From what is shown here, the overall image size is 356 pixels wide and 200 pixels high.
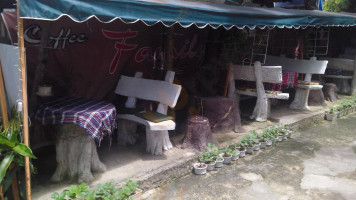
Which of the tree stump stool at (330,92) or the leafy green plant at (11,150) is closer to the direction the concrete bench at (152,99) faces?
the leafy green plant

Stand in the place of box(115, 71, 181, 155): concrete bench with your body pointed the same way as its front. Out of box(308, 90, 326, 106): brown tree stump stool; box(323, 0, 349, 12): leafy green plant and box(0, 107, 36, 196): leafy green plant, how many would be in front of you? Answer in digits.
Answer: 1

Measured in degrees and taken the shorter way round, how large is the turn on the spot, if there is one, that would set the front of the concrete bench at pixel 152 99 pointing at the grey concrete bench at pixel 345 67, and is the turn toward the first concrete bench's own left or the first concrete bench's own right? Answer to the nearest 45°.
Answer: approximately 180°

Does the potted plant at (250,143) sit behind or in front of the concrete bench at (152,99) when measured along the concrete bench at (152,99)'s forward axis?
behind

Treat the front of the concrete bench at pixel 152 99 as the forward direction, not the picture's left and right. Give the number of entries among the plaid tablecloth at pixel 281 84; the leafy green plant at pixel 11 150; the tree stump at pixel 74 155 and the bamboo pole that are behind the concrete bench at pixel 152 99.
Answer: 1

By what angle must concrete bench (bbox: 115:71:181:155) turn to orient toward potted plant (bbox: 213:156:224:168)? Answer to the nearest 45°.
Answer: approximately 90° to its left

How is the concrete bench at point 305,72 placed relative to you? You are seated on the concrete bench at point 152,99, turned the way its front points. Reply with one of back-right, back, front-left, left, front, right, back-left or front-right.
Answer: back

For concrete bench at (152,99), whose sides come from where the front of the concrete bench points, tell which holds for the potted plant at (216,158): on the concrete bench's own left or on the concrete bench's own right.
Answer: on the concrete bench's own left

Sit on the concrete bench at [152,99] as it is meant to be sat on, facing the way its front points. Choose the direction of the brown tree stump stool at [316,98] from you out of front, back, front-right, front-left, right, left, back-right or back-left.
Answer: back

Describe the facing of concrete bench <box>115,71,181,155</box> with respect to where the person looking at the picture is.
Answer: facing the viewer and to the left of the viewer

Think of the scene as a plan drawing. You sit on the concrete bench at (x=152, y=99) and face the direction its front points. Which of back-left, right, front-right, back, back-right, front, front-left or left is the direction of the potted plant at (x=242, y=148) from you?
back-left

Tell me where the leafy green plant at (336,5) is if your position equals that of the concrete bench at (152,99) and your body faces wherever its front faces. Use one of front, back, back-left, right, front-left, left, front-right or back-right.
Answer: back
